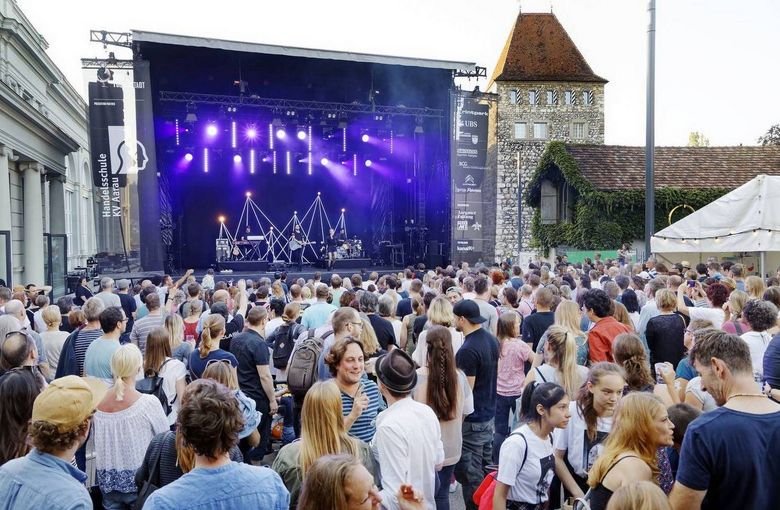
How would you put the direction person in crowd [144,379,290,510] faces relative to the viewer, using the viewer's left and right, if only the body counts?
facing away from the viewer

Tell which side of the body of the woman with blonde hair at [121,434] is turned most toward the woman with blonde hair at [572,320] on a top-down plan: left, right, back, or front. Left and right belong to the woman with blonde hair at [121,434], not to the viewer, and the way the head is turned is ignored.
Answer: right

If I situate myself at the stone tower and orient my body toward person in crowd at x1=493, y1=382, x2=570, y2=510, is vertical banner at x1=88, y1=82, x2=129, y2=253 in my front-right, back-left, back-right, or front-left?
front-right

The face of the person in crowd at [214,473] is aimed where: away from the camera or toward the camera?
away from the camera

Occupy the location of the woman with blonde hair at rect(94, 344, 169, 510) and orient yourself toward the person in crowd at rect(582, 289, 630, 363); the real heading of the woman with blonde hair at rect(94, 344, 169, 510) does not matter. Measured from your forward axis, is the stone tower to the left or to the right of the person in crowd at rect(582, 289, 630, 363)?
left

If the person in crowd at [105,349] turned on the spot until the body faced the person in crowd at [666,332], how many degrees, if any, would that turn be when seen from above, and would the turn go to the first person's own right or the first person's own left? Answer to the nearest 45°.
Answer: approximately 45° to the first person's own right

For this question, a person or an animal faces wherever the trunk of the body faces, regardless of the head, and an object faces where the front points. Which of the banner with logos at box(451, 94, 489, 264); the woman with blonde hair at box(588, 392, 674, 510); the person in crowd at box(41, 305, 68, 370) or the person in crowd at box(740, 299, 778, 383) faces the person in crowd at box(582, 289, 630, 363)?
the banner with logos

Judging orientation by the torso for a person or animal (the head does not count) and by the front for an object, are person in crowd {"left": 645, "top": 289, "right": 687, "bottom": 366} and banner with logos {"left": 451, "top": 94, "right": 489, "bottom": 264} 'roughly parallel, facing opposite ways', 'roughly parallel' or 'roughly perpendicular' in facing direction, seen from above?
roughly parallel, facing opposite ways

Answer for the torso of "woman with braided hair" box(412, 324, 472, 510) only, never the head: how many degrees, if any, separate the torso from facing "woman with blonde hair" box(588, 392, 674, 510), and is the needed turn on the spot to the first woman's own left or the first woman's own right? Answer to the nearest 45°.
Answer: approximately 135° to the first woman's own right

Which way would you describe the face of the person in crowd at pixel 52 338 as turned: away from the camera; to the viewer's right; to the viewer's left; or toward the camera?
away from the camera

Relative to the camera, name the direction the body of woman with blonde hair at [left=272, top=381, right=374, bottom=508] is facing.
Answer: away from the camera

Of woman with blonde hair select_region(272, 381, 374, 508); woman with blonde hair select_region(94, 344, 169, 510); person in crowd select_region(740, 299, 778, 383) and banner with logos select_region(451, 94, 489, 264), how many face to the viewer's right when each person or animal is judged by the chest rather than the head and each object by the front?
0

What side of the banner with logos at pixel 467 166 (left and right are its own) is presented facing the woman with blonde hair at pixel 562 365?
front

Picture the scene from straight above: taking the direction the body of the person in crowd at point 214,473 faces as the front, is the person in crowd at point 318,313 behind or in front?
in front

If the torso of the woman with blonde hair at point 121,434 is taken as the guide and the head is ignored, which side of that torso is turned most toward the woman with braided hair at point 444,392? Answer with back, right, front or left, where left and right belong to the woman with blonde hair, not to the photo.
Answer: right

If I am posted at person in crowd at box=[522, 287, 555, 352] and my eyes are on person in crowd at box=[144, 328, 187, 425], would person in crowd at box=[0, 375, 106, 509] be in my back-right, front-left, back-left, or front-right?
front-left

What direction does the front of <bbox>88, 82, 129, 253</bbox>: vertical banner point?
toward the camera

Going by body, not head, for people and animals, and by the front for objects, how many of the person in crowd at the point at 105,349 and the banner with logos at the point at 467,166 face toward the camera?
1
